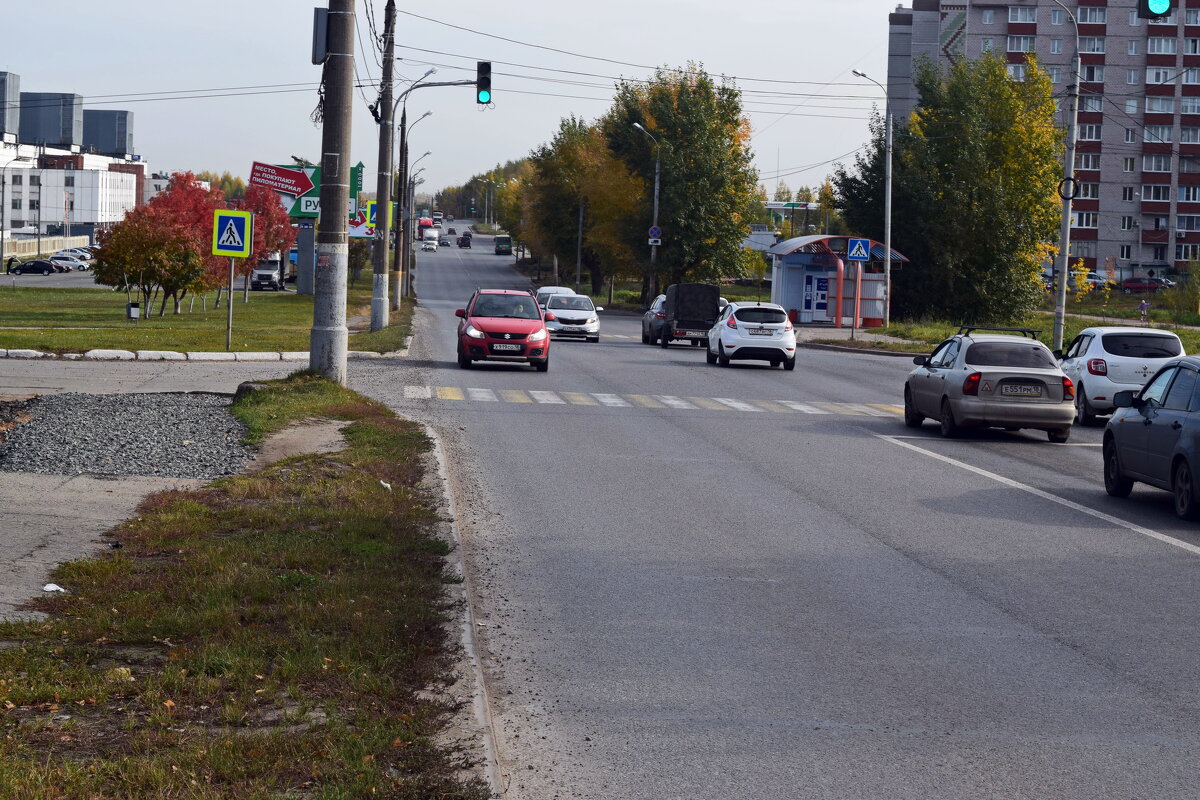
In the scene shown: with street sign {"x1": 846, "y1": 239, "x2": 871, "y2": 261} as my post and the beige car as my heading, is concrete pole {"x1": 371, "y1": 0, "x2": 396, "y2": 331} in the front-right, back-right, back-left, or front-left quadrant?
front-right

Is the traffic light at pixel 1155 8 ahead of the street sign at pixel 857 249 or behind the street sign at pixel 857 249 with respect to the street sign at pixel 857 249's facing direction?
ahead

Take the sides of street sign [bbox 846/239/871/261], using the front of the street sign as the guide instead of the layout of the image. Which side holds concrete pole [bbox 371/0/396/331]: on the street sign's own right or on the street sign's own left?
on the street sign's own right

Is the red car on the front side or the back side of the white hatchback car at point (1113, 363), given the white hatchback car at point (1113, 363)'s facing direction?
on the front side

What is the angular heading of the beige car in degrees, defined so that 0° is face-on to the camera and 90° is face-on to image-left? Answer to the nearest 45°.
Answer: approximately 135°

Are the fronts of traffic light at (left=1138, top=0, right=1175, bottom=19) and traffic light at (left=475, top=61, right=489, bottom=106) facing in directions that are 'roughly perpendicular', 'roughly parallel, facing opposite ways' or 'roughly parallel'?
roughly parallel

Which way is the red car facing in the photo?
toward the camera

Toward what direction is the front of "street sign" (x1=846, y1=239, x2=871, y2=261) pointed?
toward the camera

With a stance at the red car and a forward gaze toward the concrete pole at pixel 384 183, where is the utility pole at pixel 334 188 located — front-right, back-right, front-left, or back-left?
back-left

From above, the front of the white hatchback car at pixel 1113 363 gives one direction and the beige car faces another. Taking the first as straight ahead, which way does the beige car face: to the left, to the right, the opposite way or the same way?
the same way

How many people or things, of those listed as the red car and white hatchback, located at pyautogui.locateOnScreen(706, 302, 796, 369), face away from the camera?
1

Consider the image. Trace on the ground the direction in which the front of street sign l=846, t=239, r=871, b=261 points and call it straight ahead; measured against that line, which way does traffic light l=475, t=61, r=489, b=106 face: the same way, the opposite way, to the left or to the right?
the same way

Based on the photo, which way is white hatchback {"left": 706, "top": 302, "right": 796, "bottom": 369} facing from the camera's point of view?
away from the camera

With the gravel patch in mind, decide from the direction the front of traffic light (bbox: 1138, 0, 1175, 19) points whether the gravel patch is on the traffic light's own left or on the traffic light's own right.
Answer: on the traffic light's own right

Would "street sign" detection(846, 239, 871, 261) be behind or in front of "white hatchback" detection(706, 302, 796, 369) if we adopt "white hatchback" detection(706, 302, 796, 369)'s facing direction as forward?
in front
